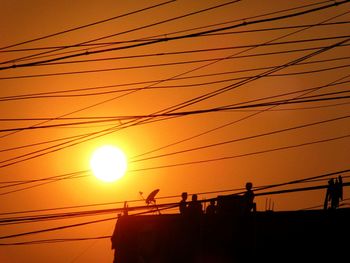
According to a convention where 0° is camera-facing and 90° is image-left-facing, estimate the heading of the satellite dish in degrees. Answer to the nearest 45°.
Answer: approximately 90°
